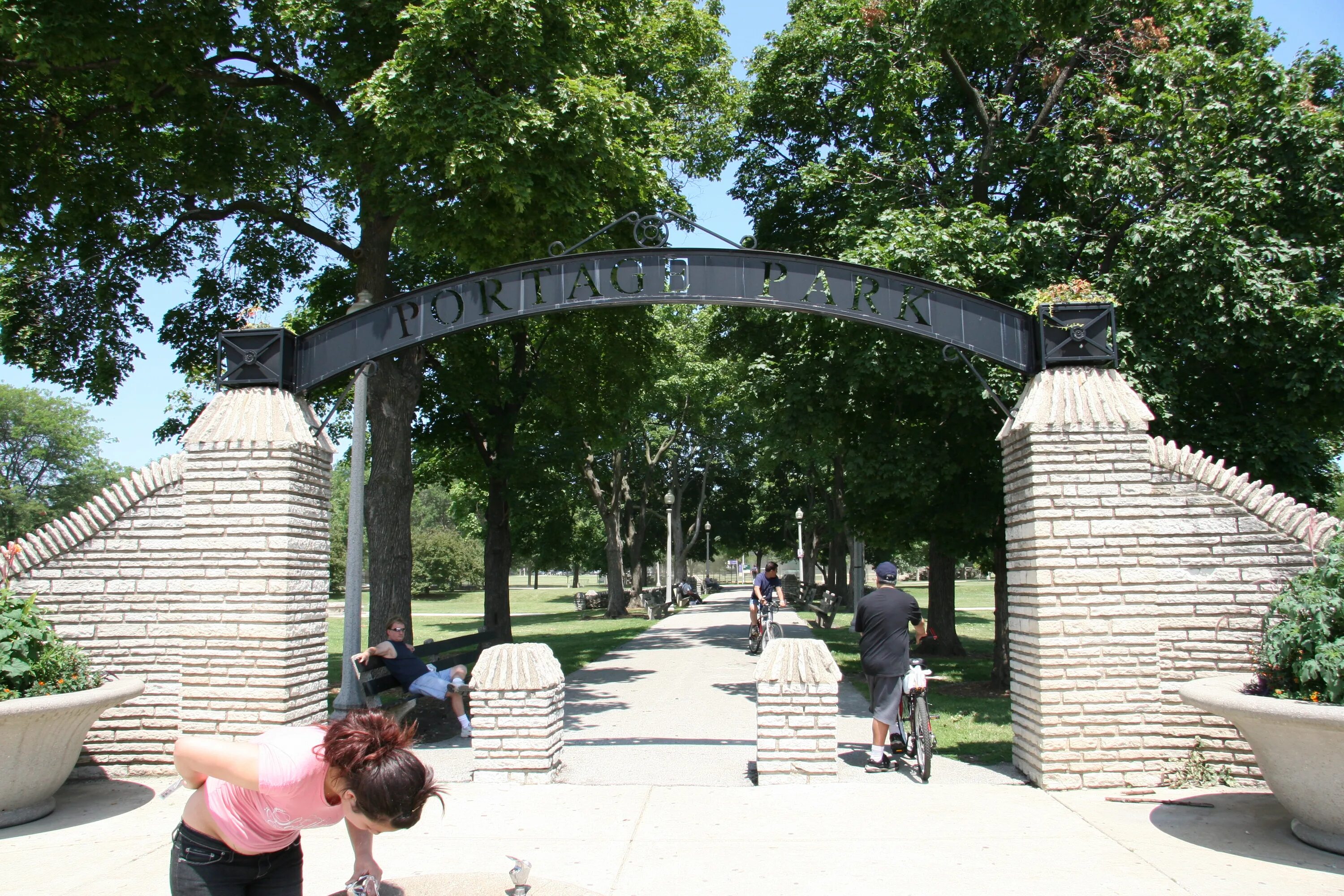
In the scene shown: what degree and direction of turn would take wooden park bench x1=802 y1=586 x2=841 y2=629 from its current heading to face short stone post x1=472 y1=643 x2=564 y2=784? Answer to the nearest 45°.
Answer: approximately 45° to its left

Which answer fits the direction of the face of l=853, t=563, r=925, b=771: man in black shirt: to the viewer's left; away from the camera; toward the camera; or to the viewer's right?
away from the camera

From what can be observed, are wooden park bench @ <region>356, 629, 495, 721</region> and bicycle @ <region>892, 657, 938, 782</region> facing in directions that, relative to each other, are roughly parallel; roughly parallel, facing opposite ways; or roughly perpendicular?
roughly perpendicular

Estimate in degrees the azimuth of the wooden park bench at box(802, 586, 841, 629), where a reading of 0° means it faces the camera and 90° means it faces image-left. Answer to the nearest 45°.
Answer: approximately 45°

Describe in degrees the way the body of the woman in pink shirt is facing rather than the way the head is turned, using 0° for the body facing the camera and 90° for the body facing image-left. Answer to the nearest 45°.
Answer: approximately 315°

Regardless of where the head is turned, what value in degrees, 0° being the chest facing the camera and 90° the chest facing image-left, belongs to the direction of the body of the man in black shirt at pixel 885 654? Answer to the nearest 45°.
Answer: approximately 180°

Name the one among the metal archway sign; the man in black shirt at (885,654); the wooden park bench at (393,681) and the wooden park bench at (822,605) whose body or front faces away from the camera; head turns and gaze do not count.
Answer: the man in black shirt

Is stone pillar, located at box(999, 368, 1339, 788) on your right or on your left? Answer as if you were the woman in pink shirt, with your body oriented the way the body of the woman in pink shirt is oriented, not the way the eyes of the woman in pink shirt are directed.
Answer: on your left

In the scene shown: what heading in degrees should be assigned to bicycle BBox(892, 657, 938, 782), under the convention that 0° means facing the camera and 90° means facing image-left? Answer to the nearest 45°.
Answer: approximately 180°

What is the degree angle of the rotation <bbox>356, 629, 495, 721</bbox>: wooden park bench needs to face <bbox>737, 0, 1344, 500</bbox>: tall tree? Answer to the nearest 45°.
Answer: approximately 45° to its left

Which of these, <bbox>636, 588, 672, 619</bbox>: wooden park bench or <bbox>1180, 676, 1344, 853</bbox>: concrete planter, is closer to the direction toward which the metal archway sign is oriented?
the concrete planter

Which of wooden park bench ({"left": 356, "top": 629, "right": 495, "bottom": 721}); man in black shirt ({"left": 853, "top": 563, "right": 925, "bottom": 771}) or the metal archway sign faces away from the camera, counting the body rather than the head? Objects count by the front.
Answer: the man in black shirt

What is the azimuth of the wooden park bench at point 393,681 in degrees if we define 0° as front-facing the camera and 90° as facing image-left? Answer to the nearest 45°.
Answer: approximately 315°
